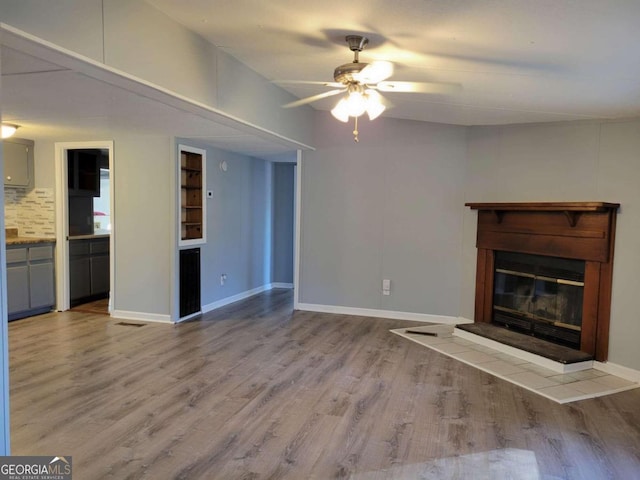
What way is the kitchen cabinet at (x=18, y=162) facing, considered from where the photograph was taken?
facing the viewer and to the right of the viewer

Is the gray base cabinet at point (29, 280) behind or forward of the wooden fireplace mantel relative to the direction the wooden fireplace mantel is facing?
forward

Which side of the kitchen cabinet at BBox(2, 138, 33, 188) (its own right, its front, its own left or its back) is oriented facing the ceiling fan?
front

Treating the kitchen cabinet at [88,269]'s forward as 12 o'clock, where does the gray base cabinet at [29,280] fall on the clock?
The gray base cabinet is roughly at 3 o'clock from the kitchen cabinet.

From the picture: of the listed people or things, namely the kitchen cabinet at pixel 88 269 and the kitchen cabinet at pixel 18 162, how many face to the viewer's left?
0

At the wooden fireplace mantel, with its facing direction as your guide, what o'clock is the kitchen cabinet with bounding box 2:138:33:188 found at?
The kitchen cabinet is roughly at 1 o'clock from the wooden fireplace mantel.

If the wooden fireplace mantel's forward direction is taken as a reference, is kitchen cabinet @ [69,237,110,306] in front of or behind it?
in front

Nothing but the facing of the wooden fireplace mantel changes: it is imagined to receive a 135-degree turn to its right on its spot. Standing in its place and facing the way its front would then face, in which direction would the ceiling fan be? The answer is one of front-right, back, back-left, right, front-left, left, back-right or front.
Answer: back-left

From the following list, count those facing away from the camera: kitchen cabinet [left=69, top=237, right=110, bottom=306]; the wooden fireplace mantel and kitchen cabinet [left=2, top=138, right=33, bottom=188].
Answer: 0

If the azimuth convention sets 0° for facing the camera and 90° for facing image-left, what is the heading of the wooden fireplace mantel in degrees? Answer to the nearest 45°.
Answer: approximately 45°

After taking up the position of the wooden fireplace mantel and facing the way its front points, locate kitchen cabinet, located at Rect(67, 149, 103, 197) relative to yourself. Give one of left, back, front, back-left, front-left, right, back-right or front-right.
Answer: front-right

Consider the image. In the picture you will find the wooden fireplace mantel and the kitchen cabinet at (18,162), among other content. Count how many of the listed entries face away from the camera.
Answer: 0

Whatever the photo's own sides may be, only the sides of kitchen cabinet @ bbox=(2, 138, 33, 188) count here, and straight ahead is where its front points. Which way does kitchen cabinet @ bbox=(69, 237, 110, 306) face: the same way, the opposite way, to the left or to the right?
the same way
